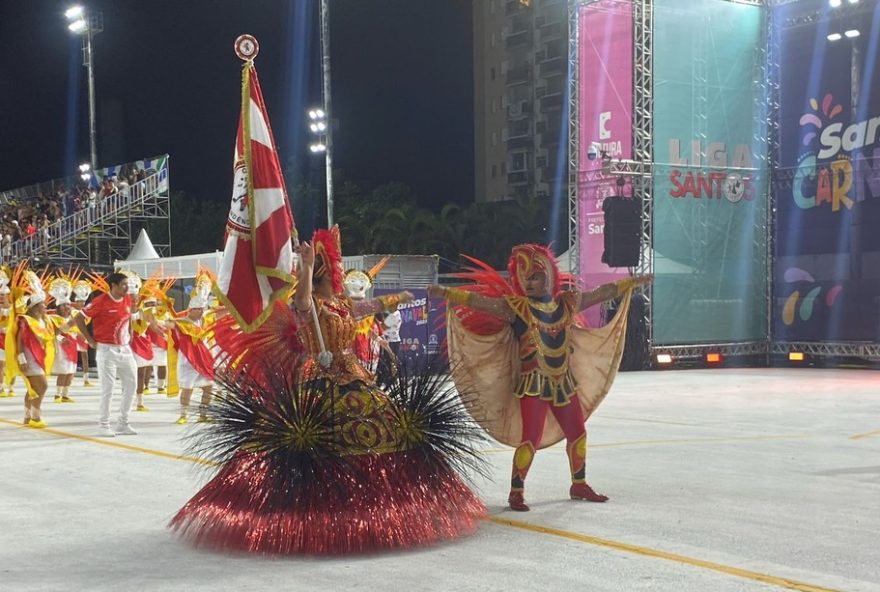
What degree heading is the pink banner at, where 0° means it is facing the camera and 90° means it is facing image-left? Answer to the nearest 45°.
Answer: approximately 0°

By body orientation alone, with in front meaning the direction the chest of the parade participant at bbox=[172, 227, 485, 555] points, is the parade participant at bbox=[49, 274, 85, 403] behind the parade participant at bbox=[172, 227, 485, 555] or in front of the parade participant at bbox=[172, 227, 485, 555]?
behind

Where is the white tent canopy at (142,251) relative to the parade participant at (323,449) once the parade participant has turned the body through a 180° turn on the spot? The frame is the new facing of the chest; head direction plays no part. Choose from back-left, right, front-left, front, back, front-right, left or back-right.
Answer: front-right

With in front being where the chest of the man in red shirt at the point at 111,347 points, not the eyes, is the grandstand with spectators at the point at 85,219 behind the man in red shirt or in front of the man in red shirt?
behind

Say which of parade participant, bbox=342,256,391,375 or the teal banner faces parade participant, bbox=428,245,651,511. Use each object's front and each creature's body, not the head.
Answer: the teal banner

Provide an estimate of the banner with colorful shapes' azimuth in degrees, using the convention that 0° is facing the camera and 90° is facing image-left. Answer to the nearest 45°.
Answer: approximately 0°

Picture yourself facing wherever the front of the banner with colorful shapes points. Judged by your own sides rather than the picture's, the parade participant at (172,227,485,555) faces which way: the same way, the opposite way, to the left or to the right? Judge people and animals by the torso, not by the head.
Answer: to the left

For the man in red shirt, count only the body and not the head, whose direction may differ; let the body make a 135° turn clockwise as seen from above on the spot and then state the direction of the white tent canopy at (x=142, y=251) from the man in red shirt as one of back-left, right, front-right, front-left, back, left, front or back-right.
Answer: right

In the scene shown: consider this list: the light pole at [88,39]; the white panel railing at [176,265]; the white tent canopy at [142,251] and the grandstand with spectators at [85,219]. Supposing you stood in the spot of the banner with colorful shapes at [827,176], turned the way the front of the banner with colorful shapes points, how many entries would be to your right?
4

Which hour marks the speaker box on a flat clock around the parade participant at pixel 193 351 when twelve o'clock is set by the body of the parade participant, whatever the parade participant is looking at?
The speaker box is roughly at 8 o'clock from the parade participant.
